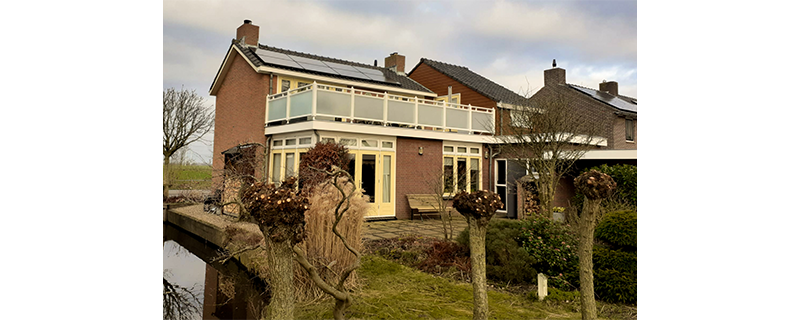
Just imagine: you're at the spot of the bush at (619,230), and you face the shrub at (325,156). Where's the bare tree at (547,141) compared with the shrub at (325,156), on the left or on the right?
right

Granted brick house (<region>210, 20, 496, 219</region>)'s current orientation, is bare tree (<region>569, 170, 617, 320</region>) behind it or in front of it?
in front

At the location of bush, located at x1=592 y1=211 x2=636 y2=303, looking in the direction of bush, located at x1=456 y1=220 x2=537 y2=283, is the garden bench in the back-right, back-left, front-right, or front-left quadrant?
front-right

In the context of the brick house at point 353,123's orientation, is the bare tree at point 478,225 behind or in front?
in front

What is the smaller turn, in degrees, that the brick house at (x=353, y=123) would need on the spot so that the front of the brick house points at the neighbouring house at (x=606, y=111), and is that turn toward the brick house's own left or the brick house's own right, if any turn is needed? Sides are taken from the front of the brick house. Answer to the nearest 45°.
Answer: approximately 90° to the brick house's own left

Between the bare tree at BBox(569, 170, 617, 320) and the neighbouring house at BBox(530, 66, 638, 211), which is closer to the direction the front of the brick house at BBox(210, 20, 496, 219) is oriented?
the bare tree

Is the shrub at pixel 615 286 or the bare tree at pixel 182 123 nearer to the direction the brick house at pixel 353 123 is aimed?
the shrub

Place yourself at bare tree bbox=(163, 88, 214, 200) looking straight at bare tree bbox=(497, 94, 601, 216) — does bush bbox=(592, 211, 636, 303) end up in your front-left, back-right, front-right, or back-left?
front-right

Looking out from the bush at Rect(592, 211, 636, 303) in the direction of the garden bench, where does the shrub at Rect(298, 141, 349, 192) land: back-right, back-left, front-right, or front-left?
front-left

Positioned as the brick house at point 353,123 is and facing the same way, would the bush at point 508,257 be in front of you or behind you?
in front

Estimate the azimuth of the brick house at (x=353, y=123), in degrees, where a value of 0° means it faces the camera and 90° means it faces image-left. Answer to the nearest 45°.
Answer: approximately 315°

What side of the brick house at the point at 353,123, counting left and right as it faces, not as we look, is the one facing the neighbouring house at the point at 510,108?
left
